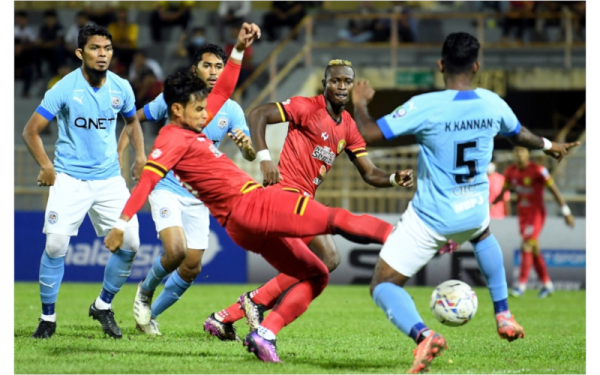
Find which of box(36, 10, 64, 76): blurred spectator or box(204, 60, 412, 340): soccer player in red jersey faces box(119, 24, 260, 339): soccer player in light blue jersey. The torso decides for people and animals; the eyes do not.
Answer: the blurred spectator

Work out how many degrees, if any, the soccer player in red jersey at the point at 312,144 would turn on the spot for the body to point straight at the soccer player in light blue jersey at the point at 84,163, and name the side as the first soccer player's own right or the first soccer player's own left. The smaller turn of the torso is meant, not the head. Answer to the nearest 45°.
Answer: approximately 135° to the first soccer player's own right

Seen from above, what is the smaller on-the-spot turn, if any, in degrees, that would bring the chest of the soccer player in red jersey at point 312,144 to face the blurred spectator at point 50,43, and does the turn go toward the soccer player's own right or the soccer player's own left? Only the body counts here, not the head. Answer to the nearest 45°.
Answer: approximately 180°

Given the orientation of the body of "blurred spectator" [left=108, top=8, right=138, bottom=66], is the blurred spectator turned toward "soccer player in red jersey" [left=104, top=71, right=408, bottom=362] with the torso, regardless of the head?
yes

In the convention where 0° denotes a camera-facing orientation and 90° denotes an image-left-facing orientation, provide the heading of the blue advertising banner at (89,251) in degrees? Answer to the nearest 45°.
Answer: approximately 0°

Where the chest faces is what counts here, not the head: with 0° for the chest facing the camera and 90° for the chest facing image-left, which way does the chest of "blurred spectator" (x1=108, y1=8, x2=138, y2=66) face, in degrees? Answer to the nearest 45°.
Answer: approximately 0°

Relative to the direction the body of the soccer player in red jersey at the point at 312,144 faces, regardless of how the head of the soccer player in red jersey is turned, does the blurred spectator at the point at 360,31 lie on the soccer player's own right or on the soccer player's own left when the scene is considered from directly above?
on the soccer player's own left

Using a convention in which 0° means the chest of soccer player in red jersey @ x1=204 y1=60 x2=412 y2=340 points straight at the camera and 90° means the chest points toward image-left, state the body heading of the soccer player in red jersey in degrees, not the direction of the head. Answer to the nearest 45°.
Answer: approximately 315°

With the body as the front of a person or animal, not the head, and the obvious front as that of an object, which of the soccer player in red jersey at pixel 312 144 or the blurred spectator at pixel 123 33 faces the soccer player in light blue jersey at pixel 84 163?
the blurred spectator
